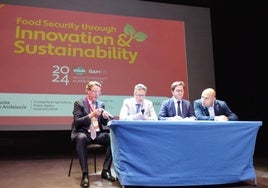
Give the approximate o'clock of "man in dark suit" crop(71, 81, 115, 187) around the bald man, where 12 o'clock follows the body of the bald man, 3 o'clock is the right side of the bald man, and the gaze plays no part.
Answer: The man in dark suit is roughly at 2 o'clock from the bald man.

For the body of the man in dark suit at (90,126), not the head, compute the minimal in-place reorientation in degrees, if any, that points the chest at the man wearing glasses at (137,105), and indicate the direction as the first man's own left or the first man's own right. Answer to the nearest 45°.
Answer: approximately 45° to the first man's own left

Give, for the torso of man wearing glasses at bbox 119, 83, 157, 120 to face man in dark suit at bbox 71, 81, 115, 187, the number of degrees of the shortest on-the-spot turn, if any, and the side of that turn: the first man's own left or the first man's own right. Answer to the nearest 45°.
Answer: approximately 90° to the first man's own right

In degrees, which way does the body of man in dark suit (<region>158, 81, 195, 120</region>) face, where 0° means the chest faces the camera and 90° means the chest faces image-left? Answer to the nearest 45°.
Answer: approximately 0°

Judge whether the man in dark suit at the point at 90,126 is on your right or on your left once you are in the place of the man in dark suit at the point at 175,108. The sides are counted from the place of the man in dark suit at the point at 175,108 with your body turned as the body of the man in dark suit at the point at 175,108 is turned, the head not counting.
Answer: on your right

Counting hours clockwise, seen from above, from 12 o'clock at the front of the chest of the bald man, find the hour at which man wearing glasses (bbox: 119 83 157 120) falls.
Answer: The man wearing glasses is roughly at 2 o'clock from the bald man.
